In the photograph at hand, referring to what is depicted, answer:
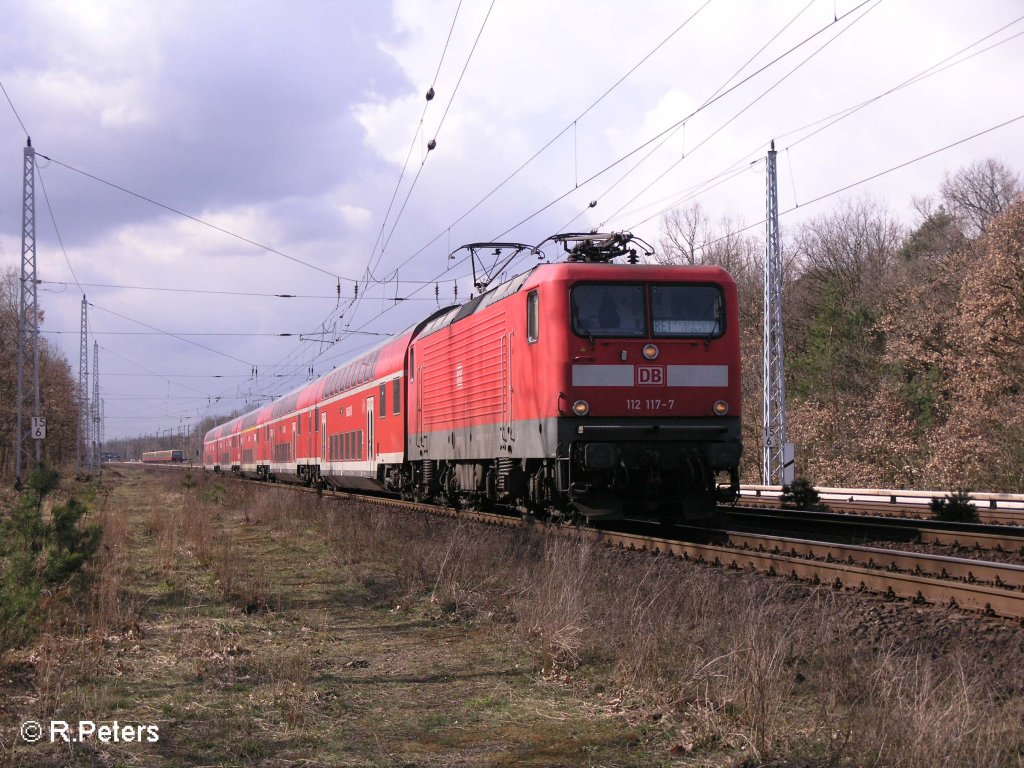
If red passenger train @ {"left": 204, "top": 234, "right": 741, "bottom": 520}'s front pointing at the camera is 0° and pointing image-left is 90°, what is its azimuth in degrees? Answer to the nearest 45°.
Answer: approximately 315°

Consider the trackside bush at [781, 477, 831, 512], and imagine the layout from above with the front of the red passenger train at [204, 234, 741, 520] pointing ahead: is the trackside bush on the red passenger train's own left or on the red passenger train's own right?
on the red passenger train's own left

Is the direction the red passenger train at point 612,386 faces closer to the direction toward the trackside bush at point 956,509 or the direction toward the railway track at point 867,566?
the railway track

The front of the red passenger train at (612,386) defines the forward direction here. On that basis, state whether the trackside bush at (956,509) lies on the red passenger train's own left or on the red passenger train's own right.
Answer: on the red passenger train's own left

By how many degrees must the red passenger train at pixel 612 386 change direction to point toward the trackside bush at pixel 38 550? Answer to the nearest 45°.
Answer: approximately 90° to its right

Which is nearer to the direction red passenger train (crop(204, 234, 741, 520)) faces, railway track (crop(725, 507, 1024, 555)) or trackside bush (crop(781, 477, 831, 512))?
the railway track

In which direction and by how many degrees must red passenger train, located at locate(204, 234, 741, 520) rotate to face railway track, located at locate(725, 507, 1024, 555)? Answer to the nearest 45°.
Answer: approximately 45° to its left
